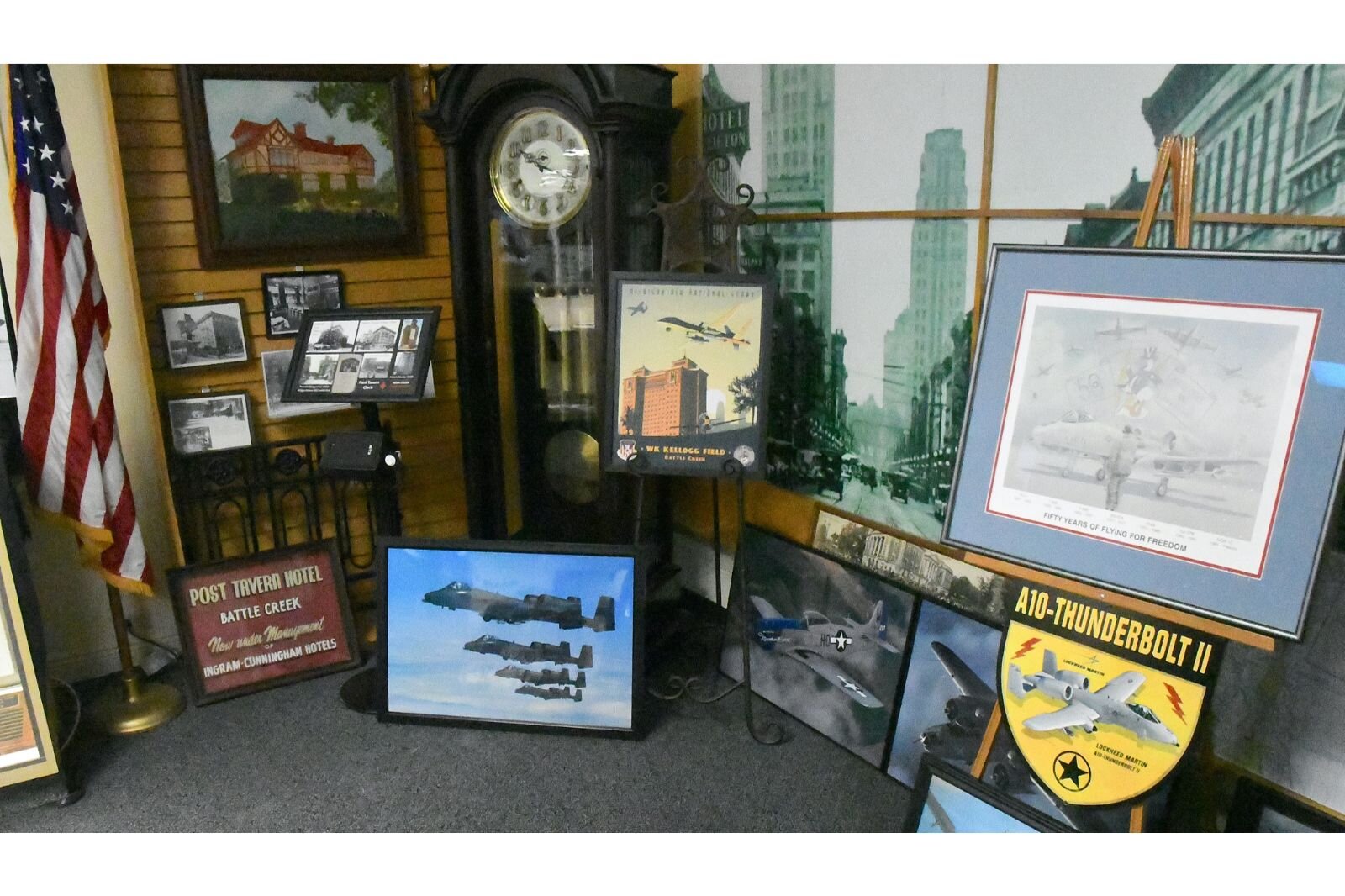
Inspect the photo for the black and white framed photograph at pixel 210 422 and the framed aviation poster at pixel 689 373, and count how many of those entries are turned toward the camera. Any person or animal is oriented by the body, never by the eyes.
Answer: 2

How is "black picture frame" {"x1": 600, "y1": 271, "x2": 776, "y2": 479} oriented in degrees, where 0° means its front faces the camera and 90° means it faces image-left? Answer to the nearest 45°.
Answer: approximately 0°

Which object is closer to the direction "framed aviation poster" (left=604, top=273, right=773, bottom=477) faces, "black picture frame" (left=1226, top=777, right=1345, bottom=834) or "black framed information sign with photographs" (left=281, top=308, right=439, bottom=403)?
the black picture frame

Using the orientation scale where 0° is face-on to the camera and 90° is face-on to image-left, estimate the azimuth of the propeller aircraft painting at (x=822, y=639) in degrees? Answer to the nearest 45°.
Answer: approximately 45°

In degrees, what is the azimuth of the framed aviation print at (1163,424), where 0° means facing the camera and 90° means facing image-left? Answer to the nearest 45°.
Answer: approximately 45°
